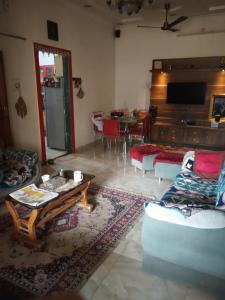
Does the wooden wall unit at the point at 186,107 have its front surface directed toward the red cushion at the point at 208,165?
yes

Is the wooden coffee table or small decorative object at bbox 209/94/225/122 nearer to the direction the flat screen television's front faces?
the wooden coffee table

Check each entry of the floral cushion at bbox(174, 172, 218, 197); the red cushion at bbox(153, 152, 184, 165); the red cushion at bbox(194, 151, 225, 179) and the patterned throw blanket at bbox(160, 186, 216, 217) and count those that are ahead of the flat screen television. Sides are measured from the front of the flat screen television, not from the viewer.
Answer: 4

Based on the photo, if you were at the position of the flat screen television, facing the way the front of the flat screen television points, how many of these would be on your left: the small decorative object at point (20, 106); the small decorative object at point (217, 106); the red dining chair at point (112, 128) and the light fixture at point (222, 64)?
2

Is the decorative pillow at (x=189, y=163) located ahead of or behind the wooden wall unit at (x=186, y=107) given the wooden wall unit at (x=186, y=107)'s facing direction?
ahead

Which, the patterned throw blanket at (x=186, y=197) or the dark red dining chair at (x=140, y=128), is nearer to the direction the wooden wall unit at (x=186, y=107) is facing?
the patterned throw blanket

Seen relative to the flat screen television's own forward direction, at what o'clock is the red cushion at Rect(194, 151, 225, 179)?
The red cushion is roughly at 12 o'clock from the flat screen television.

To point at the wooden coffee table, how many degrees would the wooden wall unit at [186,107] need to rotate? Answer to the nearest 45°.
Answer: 0° — it already faces it

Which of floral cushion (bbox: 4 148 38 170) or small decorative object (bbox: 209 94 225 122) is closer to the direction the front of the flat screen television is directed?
the floral cushion

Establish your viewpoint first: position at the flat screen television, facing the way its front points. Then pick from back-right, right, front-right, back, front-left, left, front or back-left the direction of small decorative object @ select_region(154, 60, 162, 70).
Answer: right

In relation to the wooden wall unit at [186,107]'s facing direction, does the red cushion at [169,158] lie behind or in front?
in front

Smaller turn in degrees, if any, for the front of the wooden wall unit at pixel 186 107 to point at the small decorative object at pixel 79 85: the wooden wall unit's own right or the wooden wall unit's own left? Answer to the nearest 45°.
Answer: approximately 45° to the wooden wall unit's own right

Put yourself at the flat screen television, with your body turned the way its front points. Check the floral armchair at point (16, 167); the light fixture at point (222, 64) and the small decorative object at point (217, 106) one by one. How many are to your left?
2

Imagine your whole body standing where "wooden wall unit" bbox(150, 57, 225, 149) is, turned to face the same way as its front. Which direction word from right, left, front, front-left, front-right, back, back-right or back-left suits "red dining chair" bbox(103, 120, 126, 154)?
front-right
